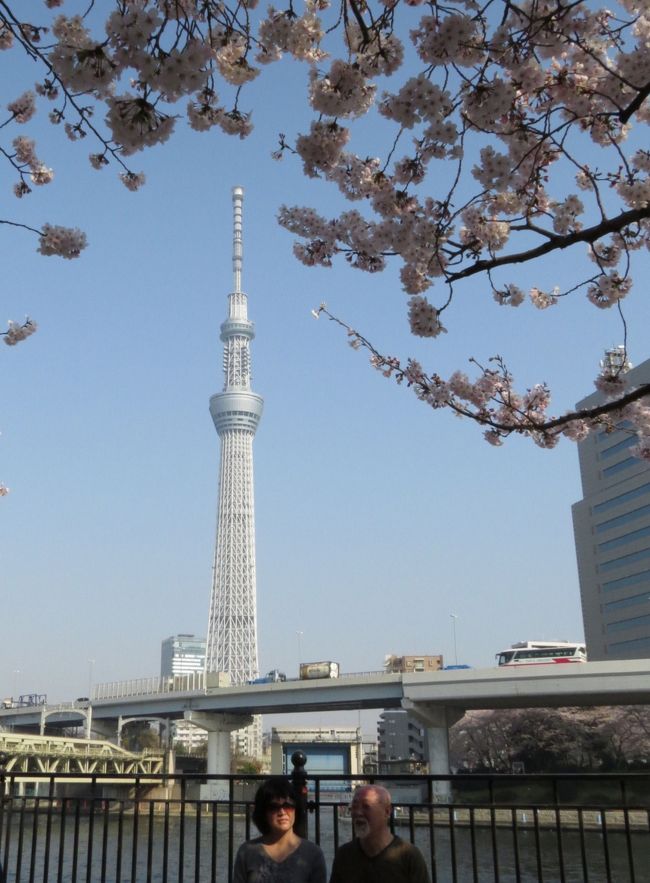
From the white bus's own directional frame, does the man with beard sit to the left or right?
on its left

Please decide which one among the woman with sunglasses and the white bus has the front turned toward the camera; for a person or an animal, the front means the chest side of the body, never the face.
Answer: the woman with sunglasses

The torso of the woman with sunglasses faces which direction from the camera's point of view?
toward the camera

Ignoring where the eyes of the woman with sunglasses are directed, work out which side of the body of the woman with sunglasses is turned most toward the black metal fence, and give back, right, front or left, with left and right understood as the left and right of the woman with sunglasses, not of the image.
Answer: back

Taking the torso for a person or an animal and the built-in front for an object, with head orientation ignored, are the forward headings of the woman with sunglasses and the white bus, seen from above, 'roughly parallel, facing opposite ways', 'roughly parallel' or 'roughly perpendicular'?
roughly perpendicular

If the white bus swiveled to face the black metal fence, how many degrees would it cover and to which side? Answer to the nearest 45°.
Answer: approximately 90° to its left

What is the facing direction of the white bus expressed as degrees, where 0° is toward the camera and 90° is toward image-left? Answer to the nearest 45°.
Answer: approximately 90°
